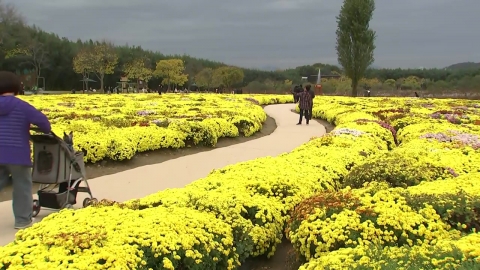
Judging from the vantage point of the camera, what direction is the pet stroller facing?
facing away from the viewer and to the right of the viewer

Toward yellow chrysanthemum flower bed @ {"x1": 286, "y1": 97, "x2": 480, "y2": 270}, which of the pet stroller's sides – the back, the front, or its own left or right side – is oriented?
right

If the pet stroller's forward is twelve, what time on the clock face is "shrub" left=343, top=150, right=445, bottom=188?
The shrub is roughly at 2 o'clock from the pet stroller.

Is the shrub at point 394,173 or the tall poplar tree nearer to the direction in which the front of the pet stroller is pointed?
the tall poplar tree

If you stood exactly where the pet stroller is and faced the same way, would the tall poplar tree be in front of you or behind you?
in front

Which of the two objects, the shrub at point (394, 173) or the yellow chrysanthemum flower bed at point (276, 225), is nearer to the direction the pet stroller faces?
the shrub

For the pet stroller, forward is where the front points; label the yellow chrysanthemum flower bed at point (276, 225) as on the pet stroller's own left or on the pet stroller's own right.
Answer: on the pet stroller's own right
